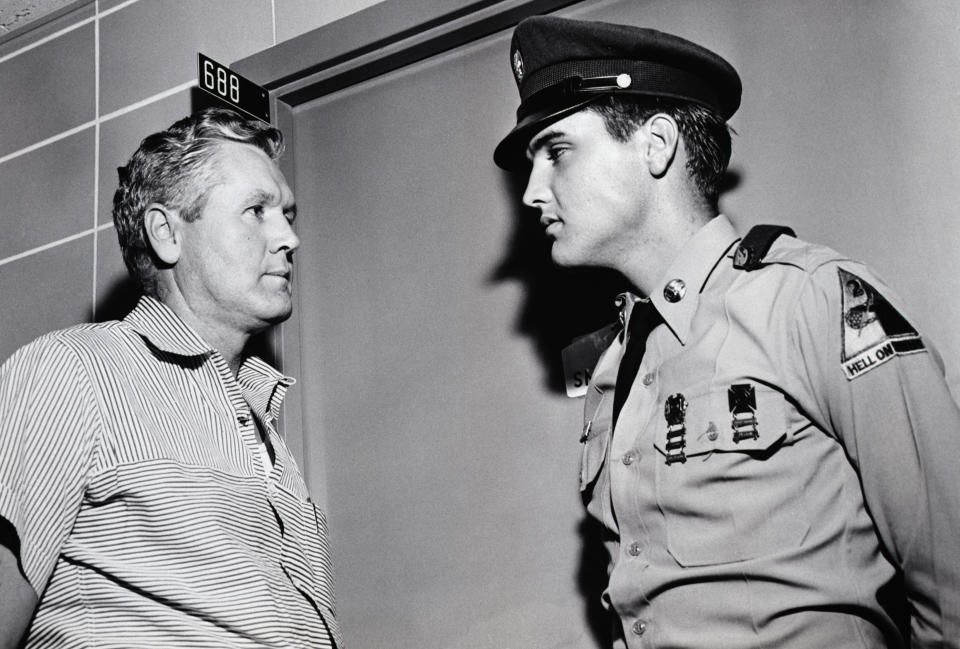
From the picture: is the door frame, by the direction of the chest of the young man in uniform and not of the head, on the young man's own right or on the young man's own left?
on the young man's own right

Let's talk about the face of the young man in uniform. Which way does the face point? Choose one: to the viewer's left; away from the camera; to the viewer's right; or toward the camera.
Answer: to the viewer's left

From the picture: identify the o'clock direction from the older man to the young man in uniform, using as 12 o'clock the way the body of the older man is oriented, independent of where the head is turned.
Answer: The young man in uniform is roughly at 11 o'clock from the older man.

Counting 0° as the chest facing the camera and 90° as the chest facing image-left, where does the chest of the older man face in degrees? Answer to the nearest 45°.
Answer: approximately 315°

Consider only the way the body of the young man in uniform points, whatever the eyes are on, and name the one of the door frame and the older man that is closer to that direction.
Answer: the older man

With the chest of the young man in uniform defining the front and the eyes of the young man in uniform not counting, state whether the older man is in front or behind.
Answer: in front

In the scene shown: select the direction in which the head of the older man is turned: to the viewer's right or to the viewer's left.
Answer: to the viewer's right

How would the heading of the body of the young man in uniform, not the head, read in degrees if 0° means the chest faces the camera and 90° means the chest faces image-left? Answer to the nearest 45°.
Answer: approximately 45°
